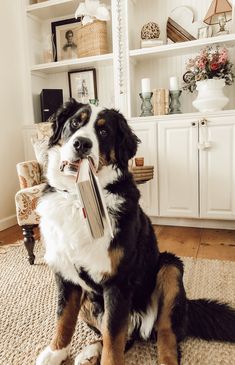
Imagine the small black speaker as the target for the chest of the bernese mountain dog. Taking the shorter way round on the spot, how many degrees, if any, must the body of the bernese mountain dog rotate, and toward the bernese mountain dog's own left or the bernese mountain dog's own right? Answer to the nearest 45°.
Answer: approximately 135° to the bernese mountain dog's own right

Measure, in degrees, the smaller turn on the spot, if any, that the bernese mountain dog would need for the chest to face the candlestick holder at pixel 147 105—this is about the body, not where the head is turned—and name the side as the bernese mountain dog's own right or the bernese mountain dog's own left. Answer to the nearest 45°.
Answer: approximately 135° to the bernese mountain dog's own right

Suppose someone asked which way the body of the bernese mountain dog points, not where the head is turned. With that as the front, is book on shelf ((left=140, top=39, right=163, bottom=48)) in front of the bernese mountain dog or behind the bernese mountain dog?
behind

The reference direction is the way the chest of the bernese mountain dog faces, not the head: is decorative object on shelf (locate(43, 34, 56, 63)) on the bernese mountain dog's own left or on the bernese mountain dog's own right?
on the bernese mountain dog's own right

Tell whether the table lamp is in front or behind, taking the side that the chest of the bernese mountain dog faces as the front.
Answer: behind

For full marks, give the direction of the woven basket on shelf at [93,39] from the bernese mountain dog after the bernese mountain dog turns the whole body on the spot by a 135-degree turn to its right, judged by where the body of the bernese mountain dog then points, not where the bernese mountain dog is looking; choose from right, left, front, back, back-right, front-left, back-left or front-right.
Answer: front

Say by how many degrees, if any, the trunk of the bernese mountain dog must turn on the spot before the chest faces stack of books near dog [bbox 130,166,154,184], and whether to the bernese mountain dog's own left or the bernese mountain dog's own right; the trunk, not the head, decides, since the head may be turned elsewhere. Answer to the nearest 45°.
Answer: approximately 135° to the bernese mountain dog's own right

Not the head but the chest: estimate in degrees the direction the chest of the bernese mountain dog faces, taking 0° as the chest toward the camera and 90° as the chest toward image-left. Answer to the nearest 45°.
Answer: approximately 45°

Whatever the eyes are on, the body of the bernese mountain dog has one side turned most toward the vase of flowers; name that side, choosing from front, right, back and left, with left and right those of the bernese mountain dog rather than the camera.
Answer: back

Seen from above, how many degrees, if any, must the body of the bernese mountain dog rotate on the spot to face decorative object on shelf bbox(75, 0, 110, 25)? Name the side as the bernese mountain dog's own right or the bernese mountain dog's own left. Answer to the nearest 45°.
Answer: approximately 135° to the bernese mountain dog's own right

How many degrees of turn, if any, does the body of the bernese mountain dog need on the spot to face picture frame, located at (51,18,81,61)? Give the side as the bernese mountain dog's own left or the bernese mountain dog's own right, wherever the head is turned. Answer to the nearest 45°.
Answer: approximately 135° to the bernese mountain dog's own right
